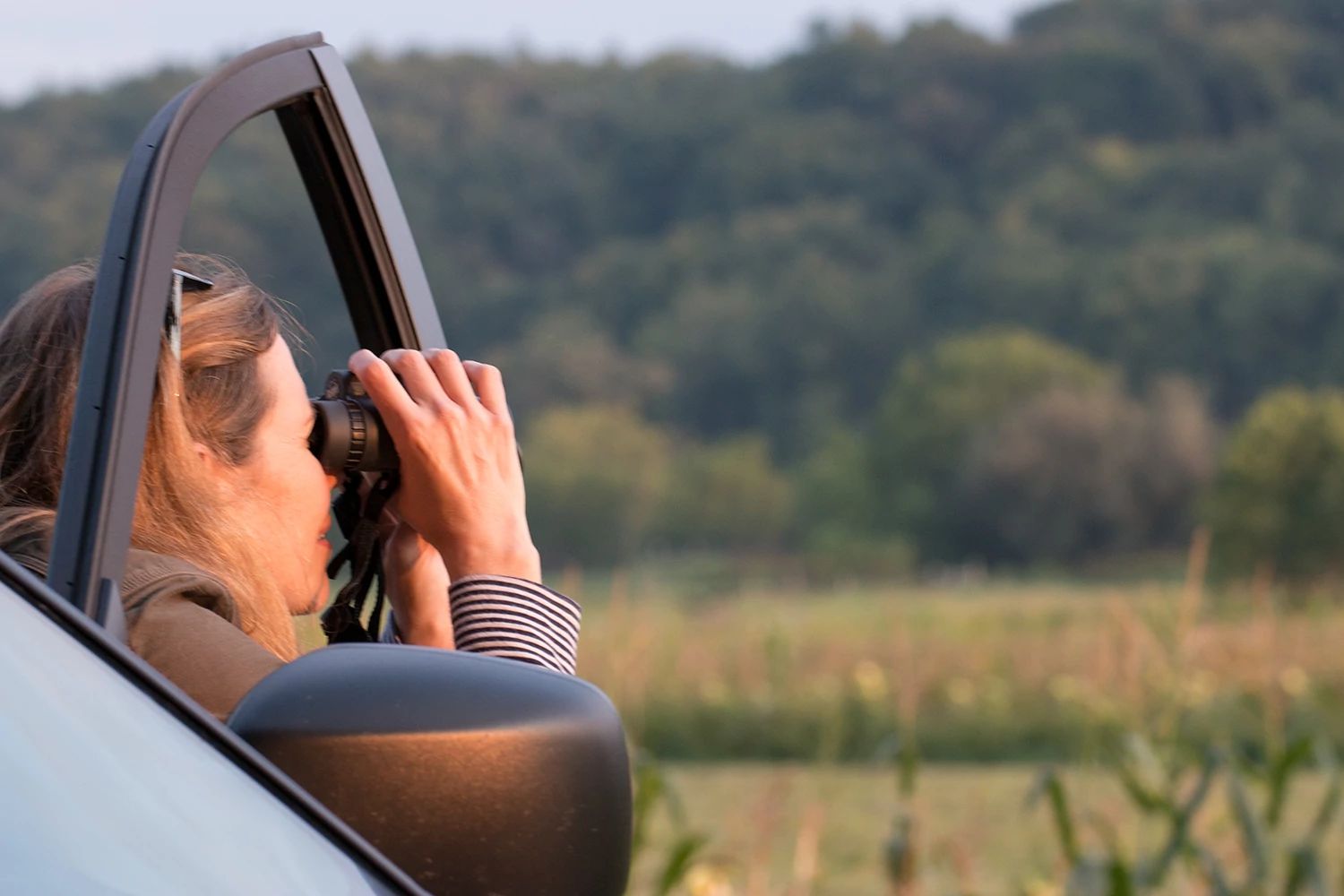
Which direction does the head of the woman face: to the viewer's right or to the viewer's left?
to the viewer's right

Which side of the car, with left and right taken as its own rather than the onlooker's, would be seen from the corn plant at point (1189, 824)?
left

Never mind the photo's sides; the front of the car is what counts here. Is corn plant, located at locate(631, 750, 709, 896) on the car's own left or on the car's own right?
on the car's own left
